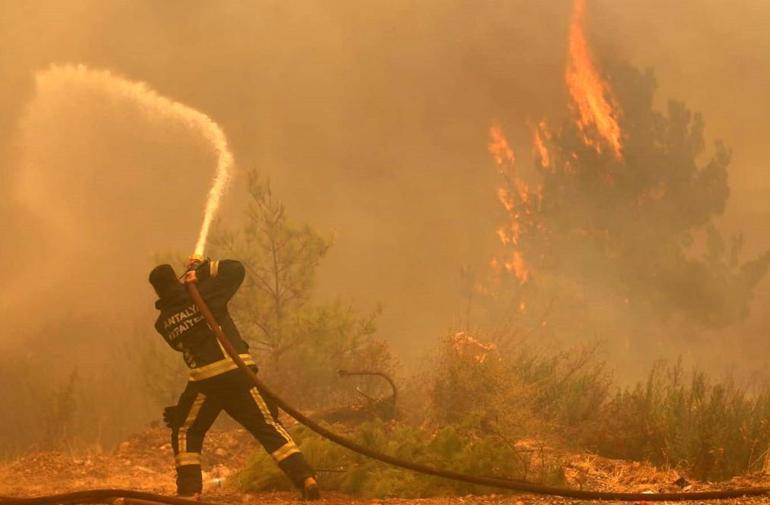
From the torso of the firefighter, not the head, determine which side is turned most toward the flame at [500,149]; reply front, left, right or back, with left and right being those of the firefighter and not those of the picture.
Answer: front

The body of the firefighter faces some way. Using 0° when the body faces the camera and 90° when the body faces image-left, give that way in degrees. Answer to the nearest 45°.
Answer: approximately 180°

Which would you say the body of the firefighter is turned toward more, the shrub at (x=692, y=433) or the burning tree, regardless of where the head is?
the burning tree

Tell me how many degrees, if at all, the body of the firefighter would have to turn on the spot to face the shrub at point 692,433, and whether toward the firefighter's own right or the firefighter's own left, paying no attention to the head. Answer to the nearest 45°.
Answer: approximately 90° to the firefighter's own right

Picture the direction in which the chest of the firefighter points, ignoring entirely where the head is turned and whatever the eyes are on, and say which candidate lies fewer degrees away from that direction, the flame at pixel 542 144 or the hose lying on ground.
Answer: the flame
